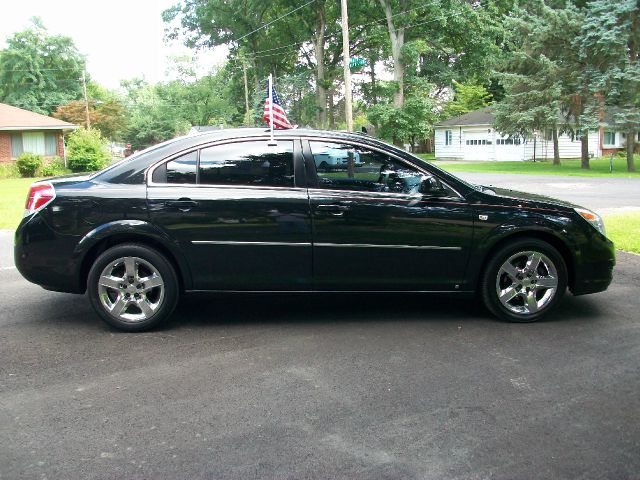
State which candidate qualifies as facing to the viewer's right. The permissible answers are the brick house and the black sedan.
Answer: the black sedan

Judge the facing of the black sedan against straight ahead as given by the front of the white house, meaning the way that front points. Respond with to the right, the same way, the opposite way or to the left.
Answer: to the left

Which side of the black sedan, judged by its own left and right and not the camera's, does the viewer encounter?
right

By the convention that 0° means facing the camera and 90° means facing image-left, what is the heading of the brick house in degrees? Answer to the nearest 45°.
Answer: approximately 0°

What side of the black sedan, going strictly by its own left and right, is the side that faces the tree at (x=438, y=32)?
left

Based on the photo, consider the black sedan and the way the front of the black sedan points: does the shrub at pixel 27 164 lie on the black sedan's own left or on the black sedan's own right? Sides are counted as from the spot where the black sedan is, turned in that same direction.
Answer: on the black sedan's own left

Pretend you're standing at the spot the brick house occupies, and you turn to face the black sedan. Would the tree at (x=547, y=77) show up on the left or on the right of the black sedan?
left

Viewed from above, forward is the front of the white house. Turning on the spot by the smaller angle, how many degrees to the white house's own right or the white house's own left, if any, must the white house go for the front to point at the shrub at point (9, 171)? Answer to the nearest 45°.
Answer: approximately 45° to the white house's own right

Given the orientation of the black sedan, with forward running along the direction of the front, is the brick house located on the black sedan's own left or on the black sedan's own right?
on the black sedan's own left

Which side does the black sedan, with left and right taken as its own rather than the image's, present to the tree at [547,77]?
left

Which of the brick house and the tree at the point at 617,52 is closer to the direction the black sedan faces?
the tree

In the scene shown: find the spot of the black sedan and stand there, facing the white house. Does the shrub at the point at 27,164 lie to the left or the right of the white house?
left

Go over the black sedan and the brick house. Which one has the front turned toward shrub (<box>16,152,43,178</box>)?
the brick house

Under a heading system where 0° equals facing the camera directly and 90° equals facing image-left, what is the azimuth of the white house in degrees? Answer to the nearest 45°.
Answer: approximately 0°
